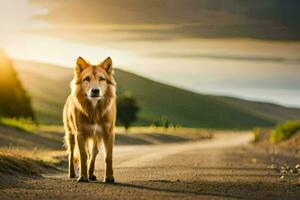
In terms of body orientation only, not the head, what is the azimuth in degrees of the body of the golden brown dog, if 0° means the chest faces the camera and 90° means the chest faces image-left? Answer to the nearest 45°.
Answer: approximately 0°
